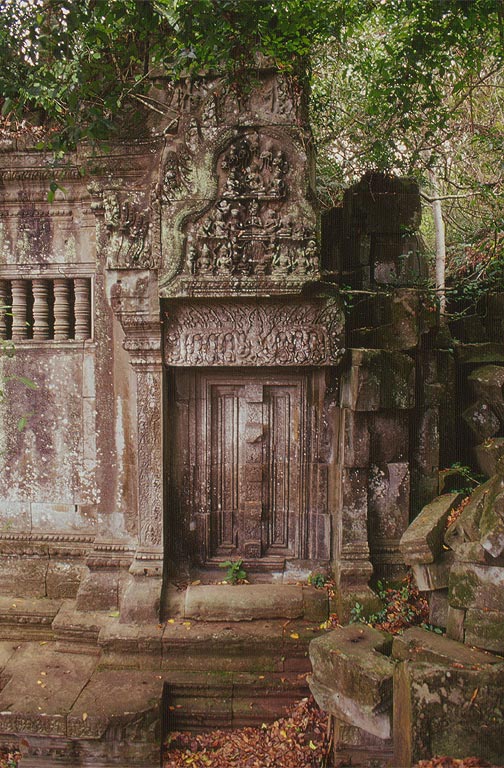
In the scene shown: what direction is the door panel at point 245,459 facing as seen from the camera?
toward the camera

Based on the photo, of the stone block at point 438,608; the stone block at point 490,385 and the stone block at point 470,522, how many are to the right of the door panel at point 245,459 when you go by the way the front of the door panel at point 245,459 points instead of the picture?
0

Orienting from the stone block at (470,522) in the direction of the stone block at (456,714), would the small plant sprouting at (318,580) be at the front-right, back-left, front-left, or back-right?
back-right

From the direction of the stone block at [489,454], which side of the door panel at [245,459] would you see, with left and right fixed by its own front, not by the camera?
left

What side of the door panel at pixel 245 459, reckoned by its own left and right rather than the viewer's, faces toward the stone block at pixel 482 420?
left

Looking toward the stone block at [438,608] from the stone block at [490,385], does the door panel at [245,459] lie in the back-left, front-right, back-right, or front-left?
front-right

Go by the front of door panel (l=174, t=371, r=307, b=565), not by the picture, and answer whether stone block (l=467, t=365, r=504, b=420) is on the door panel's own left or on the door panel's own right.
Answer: on the door panel's own left

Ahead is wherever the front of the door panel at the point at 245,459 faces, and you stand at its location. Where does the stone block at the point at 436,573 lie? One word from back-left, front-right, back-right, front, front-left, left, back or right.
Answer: front-left

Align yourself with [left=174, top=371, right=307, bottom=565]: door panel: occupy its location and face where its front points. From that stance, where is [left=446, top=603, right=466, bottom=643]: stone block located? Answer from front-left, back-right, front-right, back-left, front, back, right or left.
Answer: front-left
